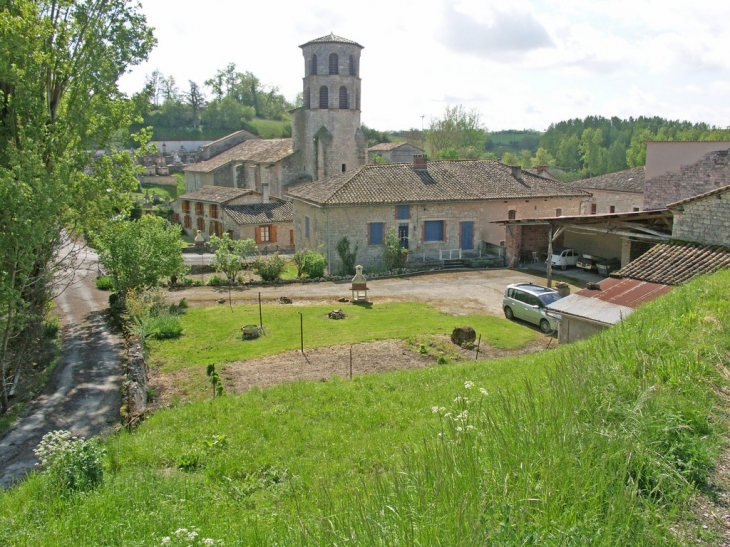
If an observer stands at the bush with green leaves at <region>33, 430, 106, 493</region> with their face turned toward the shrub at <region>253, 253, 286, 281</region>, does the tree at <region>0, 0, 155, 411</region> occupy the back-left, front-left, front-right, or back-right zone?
front-left

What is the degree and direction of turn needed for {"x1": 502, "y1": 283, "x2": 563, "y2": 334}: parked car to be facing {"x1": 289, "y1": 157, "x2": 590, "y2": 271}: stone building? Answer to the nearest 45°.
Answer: approximately 180°

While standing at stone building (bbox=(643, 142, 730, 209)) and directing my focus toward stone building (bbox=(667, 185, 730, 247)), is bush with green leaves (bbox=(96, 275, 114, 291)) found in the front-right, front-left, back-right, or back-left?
front-right

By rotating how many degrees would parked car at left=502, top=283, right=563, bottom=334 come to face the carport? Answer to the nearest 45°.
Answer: approximately 135° to its left

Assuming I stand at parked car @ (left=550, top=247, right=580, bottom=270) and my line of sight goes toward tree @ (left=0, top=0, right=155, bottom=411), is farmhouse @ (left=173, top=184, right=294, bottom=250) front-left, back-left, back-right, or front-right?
front-right
